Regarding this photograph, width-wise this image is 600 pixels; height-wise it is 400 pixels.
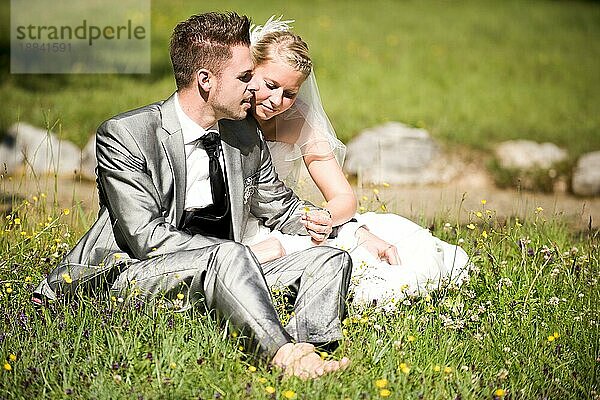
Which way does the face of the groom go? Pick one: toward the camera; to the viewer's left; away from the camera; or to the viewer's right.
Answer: to the viewer's right

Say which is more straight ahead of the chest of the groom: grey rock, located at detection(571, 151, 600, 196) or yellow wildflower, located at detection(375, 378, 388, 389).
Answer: the yellow wildflower

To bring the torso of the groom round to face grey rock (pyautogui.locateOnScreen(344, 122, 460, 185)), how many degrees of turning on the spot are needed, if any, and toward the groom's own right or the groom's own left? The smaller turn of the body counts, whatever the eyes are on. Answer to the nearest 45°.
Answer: approximately 90° to the groom's own left

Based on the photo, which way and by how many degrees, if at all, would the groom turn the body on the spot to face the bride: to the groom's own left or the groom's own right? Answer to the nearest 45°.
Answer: approximately 90° to the groom's own left

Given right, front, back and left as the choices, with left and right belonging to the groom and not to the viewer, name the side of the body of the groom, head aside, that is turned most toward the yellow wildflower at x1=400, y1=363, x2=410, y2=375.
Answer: front

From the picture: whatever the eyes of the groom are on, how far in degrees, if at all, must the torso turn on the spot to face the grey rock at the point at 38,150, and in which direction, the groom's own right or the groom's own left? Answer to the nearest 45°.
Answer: approximately 135° to the groom's own left

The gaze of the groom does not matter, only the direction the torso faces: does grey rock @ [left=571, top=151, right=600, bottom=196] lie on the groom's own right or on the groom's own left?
on the groom's own left

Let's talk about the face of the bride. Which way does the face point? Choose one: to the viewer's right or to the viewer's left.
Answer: to the viewer's left

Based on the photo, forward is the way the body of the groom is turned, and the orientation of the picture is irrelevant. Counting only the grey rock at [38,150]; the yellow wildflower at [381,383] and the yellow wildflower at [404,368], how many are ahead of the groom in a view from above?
2

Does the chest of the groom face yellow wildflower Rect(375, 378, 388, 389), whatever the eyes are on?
yes

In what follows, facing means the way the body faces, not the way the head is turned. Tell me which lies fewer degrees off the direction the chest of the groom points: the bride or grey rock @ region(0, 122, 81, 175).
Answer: the bride
